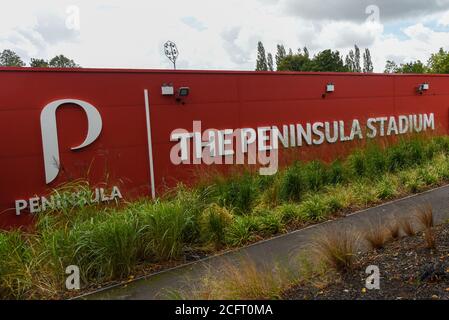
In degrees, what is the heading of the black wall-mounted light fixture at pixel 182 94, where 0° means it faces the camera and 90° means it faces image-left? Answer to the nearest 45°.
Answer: approximately 315°

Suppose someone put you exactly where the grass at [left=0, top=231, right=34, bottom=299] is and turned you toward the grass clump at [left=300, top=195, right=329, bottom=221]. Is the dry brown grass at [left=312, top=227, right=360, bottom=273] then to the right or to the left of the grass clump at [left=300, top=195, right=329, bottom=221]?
right

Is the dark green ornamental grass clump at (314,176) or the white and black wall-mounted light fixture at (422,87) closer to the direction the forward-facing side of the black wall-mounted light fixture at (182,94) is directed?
the dark green ornamental grass clump
